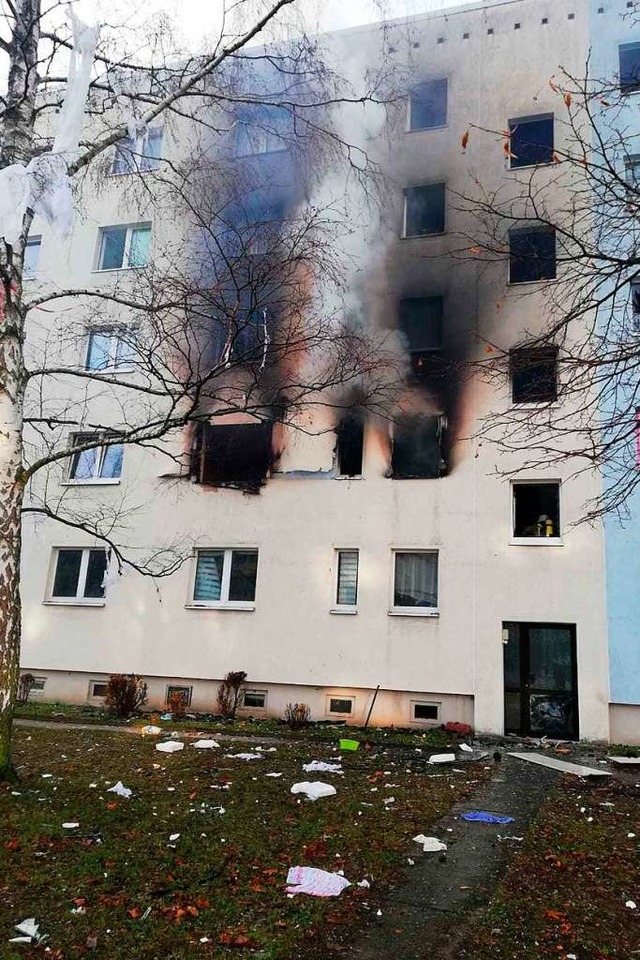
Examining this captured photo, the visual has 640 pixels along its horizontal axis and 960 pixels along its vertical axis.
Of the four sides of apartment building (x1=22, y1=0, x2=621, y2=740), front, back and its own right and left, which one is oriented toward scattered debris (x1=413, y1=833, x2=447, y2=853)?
front

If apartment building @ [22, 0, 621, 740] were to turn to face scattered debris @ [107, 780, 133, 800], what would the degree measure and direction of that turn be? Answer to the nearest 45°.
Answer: approximately 45° to its right

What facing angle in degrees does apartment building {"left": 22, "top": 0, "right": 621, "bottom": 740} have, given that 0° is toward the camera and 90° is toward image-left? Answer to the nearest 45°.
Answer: approximately 0°

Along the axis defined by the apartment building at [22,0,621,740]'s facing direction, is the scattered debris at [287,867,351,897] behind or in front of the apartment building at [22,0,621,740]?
in front

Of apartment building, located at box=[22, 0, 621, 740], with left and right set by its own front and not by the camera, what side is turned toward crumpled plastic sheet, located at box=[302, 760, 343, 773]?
front
